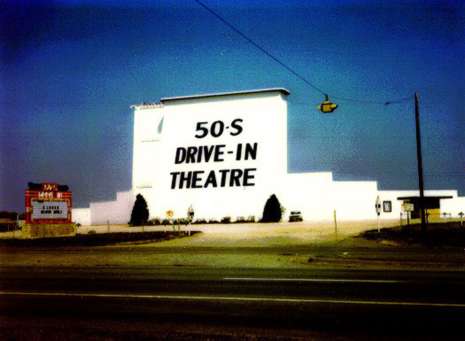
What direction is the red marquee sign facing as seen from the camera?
toward the camera
